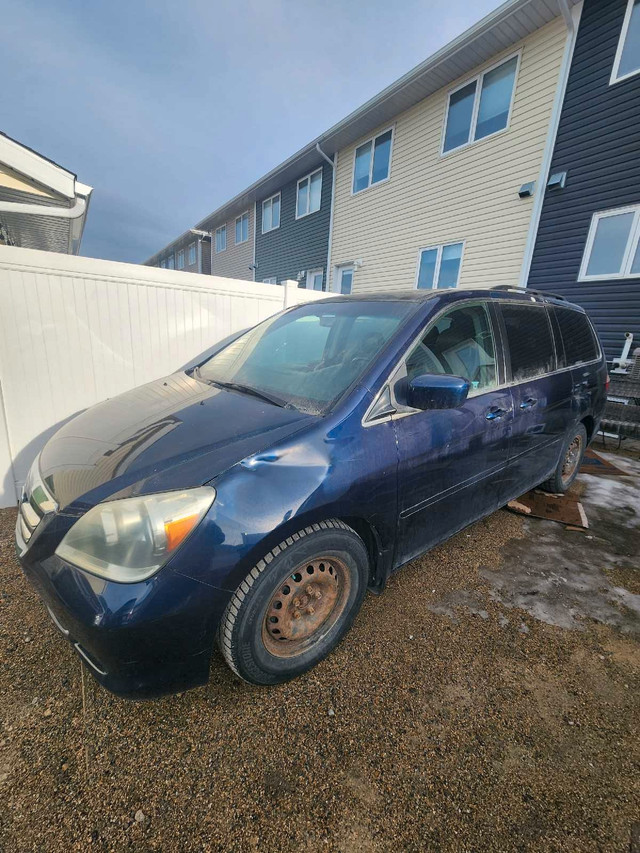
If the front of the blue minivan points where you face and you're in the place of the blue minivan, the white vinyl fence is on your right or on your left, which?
on your right

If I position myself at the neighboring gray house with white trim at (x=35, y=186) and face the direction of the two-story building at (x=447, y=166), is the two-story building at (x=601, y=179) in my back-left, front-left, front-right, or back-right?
front-right

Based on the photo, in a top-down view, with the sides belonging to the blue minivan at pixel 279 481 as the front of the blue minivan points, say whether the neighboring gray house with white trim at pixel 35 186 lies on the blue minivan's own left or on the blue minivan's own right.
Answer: on the blue minivan's own right

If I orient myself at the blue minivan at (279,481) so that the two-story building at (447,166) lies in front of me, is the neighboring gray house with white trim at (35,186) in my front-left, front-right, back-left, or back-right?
front-left

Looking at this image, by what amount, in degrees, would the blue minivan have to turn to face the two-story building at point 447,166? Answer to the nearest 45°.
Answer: approximately 135° to its right

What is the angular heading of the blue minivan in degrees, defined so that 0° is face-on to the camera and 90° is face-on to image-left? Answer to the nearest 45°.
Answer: approximately 45°

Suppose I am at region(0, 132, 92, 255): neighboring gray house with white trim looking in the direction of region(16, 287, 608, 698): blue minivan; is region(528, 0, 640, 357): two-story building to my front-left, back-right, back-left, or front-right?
front-left

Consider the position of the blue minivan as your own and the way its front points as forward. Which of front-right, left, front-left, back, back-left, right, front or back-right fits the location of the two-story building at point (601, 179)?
back
